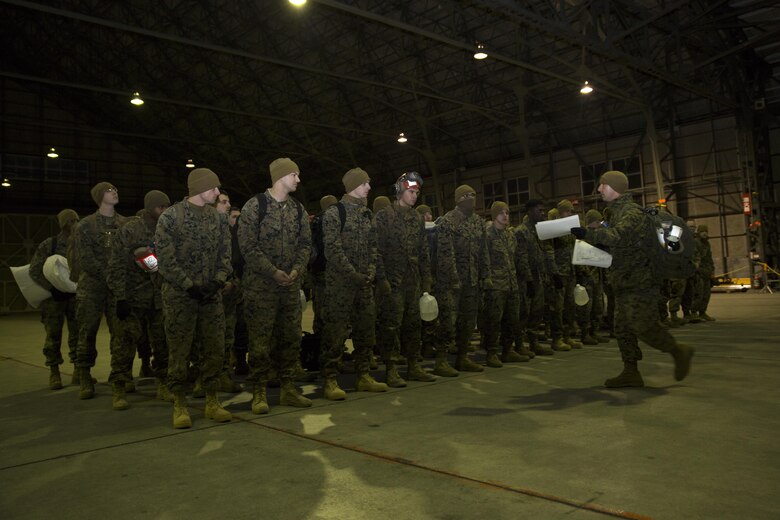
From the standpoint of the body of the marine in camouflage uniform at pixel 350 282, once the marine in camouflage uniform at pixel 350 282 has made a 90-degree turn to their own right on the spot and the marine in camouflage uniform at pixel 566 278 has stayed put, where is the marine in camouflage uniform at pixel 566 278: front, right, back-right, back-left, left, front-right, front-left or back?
back

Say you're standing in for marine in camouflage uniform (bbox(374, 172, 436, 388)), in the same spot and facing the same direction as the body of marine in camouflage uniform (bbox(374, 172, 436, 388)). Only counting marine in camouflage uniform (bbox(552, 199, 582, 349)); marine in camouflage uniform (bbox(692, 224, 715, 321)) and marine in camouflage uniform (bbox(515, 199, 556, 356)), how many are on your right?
0

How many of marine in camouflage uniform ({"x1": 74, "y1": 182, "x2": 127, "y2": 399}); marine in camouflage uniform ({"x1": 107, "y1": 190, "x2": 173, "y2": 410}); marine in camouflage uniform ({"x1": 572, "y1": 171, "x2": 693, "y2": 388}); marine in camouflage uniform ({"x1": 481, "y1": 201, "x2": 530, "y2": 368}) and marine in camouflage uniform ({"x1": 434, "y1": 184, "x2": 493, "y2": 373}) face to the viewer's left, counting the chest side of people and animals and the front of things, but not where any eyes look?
1

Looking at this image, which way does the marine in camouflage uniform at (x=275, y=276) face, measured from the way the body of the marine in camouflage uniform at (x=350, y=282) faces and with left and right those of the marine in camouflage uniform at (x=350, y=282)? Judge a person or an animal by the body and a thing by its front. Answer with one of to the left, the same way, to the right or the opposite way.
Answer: the same way

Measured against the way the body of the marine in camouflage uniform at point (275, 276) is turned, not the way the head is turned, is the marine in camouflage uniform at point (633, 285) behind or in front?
in front

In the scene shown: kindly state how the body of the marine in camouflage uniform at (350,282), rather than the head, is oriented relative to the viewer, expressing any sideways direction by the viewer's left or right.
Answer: facing the viewer and to the right of the viewer

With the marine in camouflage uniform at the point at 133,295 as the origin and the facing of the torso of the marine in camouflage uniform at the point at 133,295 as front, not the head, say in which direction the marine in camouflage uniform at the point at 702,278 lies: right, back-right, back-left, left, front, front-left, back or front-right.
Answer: front-left

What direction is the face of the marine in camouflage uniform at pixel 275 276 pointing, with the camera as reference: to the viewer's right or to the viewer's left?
to the viewer's right

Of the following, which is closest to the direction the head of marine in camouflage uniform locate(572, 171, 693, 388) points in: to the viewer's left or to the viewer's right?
to the viewer's left

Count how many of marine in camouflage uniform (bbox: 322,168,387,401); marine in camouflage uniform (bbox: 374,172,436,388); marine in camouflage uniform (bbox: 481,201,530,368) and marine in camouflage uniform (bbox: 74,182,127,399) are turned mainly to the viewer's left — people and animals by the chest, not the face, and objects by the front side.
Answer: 0

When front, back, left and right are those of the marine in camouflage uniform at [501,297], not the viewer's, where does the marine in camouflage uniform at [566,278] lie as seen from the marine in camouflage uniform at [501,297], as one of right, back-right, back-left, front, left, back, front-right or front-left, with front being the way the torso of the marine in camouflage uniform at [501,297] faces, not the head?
left

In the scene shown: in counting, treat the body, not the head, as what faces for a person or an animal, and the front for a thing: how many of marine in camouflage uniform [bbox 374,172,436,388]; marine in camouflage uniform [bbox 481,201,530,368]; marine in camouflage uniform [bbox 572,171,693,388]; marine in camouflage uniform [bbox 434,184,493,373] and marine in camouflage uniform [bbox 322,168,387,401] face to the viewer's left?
1

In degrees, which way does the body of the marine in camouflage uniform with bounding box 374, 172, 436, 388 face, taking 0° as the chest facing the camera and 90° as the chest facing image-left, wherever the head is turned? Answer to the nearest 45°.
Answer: approximately 315°

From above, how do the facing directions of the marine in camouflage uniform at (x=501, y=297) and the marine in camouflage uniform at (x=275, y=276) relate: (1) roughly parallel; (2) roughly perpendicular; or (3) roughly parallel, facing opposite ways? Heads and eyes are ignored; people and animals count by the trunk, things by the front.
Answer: roughly parallel

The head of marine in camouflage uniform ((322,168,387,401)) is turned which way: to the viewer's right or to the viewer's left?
to the viewer's right

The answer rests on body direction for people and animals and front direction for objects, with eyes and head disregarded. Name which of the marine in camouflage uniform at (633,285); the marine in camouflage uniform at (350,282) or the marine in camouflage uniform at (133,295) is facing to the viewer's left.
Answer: the marine in camouflage uniform at (633,285)

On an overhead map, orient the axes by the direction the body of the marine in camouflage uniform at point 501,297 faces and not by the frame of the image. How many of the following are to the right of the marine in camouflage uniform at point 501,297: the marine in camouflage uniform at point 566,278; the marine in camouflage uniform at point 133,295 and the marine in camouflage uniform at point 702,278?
1

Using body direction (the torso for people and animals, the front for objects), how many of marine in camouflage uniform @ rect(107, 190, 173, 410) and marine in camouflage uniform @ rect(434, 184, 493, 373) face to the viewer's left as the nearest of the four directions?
0

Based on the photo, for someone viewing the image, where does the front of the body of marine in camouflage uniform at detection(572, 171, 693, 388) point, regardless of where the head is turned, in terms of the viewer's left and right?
facing to the left of the viewer
